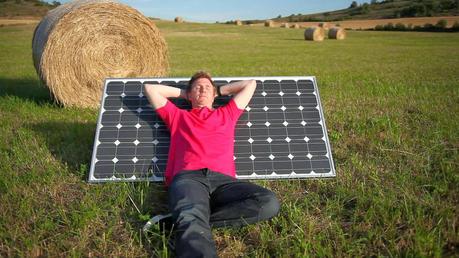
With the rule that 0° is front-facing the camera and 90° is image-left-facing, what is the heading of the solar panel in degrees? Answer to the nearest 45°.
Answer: approximately 0°

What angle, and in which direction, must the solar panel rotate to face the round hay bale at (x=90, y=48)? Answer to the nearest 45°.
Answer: approximately 135° to its right

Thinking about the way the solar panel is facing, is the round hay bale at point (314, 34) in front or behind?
behind

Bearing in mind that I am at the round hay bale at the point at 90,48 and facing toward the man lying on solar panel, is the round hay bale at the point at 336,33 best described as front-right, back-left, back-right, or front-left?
back-left

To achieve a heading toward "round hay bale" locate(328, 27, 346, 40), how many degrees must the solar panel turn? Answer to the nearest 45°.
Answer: approximately 180°
